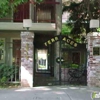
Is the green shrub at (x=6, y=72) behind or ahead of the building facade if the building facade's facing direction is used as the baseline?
ahead

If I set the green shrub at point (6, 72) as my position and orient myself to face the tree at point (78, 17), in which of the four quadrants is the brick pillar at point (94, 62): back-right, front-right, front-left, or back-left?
front-right

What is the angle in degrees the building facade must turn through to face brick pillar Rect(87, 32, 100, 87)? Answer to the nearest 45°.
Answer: approximately 45° to its left

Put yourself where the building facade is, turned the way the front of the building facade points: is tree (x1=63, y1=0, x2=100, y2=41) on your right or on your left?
on your left

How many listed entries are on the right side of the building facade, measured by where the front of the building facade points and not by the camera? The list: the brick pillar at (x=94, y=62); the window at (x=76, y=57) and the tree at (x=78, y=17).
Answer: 0

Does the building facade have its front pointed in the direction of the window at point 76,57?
no

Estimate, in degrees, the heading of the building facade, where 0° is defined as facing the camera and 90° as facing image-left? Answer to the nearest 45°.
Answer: approximately 0°

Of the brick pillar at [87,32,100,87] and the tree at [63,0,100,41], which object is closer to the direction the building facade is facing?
the brick pillar

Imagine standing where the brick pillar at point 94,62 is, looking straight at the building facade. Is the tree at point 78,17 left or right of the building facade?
right
